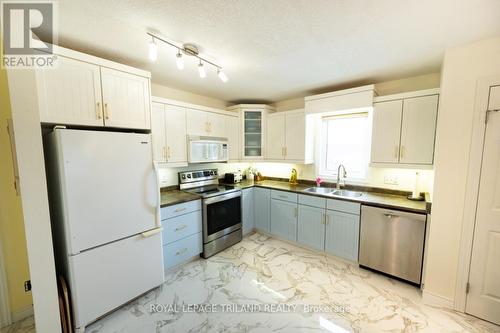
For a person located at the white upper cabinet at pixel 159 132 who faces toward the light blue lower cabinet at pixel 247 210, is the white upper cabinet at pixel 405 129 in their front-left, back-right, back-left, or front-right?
front-right

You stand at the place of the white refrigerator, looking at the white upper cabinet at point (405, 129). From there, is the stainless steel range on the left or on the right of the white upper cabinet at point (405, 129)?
left

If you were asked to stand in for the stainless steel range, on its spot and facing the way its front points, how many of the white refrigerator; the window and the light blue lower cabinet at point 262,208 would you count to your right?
1

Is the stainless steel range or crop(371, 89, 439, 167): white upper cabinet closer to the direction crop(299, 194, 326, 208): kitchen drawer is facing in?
the stainless steel range

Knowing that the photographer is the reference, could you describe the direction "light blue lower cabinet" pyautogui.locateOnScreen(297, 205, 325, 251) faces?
facing the viewer and to the left of the viewer

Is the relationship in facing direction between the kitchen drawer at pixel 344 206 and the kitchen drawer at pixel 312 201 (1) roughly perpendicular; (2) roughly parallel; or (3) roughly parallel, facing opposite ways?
roughly parallel

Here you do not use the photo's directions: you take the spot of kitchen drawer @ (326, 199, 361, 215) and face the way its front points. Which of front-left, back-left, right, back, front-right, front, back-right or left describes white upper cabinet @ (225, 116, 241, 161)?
front-right

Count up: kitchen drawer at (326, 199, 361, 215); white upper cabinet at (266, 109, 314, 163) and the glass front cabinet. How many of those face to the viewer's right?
0

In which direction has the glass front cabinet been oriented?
toward the camera

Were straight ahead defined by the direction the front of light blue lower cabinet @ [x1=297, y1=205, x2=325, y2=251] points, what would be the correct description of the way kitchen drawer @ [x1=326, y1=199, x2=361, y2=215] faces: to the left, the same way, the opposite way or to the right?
the same way

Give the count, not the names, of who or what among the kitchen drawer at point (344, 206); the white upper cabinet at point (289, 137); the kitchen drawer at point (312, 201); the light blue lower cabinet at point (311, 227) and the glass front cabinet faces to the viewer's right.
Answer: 0

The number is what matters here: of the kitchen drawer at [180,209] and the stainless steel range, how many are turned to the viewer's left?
0

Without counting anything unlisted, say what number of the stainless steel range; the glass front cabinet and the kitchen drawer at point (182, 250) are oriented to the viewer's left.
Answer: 0

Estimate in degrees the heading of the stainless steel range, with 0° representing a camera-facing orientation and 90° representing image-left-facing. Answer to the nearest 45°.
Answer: approximately 315°
